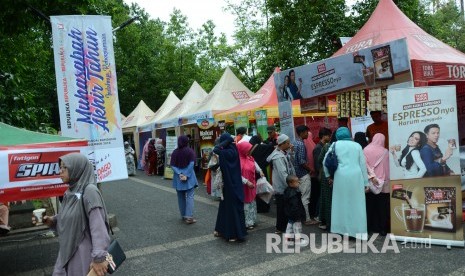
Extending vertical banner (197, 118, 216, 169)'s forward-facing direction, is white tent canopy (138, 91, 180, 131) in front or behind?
behind

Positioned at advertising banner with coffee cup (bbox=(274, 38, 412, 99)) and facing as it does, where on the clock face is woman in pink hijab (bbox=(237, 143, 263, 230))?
The woman in pink hijab is roughly at 1 o'clock from the advertising banner with coffee cup.

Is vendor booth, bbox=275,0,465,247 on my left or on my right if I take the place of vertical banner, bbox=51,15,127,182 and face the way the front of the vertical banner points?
on my left

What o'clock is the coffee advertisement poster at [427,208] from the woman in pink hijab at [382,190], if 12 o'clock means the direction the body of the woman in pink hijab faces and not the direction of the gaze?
The coffee advertisement poster is roughly at 4 o'clock from the woman in pink hijab.

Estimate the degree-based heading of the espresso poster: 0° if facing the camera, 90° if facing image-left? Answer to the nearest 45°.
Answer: approximately 0°

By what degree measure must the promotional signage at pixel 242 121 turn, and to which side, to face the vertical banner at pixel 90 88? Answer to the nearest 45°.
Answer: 0° — it already faces it

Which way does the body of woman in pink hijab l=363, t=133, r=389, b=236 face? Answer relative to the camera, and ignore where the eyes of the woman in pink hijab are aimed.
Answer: away from the camera

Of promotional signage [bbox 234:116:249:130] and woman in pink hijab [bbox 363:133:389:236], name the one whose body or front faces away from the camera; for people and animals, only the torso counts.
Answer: the woman in pink hijab

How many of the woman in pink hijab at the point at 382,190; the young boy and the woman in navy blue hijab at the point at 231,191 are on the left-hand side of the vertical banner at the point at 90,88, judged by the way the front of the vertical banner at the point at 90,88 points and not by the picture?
3

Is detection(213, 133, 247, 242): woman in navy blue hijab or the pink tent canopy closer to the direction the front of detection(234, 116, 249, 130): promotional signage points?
the woman in navy blue hijab

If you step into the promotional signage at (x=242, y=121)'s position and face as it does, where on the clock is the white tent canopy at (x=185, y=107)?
The white tent canopy is roughly at 5 o'clock from the promotional signage.

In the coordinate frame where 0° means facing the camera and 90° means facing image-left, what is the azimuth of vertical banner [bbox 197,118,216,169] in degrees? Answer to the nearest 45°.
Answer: approximately 0°

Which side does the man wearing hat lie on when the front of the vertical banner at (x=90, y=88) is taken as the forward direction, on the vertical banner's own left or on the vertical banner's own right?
on the vertical banner's own left

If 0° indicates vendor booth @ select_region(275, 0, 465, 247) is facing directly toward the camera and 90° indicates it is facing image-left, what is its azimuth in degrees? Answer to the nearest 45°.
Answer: approximately 45°
